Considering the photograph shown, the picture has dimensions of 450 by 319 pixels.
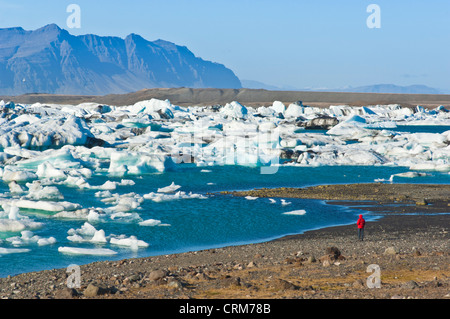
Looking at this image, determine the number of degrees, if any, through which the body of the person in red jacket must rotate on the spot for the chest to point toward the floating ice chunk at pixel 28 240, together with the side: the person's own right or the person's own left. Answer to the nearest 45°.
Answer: approximately 90° to the person's own left

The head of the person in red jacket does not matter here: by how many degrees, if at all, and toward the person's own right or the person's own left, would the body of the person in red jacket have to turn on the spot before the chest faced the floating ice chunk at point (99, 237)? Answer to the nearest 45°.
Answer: approximately 90° to the person's own left

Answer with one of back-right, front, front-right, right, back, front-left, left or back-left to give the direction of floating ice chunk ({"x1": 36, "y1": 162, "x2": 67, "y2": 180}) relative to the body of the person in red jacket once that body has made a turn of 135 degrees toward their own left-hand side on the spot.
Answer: right

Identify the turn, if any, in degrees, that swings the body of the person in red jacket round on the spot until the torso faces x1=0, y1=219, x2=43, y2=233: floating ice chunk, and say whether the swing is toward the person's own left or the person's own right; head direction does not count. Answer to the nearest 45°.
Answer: approximately 90° to the person's own left

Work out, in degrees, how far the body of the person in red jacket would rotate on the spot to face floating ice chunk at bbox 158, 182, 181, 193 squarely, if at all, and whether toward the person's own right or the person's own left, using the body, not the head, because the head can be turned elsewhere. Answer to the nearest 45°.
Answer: approximately 45° to the person's own left

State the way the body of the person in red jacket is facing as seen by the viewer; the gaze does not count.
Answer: away from the camera

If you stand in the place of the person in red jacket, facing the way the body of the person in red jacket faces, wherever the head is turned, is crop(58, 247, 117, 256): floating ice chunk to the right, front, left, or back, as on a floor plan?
left

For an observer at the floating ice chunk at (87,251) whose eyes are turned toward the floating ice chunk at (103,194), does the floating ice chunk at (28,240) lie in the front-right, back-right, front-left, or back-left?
front-left

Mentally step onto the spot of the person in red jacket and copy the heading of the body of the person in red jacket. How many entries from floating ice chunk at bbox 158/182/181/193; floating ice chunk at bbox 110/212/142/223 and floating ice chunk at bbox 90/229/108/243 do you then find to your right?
0

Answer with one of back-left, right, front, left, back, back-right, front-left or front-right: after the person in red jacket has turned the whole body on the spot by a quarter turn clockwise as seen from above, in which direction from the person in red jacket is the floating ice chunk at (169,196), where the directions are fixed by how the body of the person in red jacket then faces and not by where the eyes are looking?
back-left

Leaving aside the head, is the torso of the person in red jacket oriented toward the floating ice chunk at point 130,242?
no

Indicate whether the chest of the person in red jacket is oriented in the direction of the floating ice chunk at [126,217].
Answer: no

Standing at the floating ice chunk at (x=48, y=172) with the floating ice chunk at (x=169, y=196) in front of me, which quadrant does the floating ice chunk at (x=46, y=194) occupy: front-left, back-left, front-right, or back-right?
front-right
